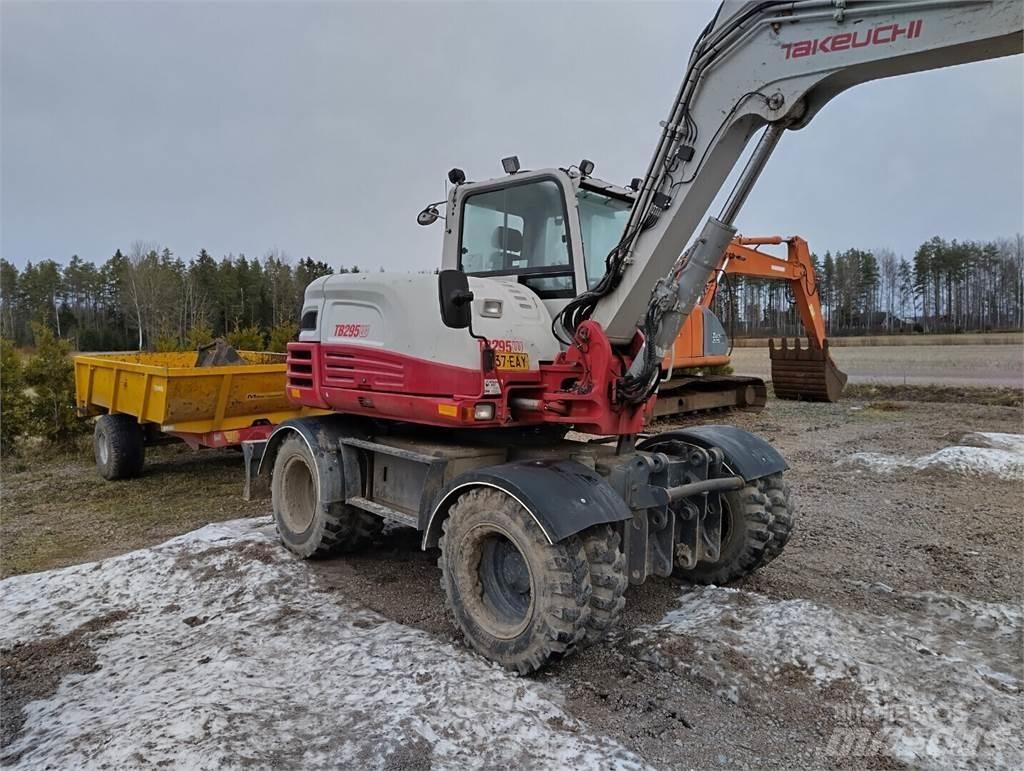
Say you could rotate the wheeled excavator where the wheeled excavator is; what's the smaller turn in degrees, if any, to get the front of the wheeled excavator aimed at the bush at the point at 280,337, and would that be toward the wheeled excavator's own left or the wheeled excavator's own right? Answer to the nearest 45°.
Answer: approximately 180°

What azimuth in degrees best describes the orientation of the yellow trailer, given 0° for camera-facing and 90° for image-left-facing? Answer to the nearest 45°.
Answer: approximately 315°

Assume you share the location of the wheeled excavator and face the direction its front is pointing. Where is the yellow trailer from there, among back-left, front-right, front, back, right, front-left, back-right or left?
back

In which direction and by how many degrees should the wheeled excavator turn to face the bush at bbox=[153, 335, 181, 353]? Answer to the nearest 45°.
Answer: approximately 180°

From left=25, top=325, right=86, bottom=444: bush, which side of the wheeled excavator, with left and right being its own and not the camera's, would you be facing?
back

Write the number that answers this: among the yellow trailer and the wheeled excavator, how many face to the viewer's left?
0

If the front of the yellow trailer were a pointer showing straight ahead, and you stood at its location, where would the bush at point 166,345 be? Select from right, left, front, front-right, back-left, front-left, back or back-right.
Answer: back-left

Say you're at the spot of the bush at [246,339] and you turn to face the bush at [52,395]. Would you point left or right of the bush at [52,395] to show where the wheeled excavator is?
left

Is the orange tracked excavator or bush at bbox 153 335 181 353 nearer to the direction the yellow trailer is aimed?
the orange tracked excavator
